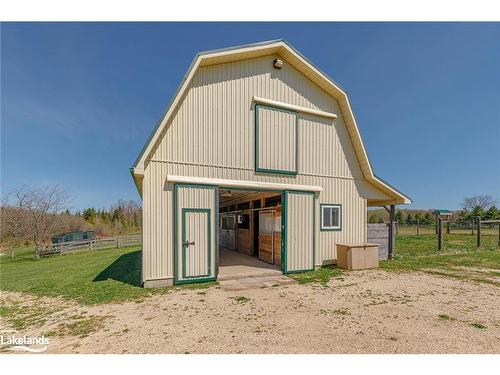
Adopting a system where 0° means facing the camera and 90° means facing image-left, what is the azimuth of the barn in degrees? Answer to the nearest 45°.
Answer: approximately 315°

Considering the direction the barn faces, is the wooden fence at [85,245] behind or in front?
behind
